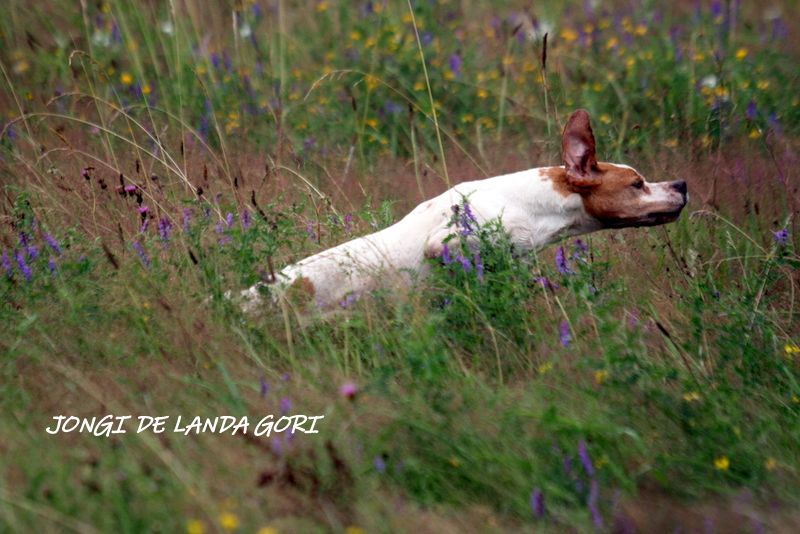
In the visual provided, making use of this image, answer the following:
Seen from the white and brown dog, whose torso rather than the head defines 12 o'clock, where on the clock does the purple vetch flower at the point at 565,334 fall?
The purple vetch flower is roughly at 3 o'clock from the white and brown dog.

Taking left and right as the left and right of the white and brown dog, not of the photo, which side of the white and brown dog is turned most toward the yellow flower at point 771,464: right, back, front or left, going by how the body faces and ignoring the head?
right

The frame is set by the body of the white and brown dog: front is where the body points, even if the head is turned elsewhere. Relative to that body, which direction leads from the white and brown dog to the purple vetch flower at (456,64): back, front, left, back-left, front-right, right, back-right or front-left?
left

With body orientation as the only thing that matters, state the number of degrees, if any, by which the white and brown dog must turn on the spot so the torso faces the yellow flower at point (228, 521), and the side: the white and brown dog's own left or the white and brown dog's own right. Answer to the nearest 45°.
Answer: approximately 135° to the white and brown dog's own right

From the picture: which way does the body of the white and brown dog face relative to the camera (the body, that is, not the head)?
to the viewer's right

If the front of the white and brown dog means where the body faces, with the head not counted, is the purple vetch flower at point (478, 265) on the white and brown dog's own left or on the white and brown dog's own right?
on the white and brown dog's own right

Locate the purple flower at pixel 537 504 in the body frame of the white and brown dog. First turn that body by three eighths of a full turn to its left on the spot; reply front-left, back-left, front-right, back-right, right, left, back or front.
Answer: back-left

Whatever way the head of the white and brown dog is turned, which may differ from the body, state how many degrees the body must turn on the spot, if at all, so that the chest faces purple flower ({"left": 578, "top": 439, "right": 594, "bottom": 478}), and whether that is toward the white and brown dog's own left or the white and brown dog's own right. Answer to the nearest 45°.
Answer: approximately 90° to the white and brown dog's own right

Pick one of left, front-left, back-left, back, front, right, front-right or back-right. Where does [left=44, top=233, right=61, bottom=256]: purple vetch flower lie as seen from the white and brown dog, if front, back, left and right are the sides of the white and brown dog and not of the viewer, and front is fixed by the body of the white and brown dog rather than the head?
back

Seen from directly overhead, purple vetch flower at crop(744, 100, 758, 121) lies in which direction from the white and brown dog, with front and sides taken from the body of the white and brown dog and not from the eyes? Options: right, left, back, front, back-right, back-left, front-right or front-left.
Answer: front-left

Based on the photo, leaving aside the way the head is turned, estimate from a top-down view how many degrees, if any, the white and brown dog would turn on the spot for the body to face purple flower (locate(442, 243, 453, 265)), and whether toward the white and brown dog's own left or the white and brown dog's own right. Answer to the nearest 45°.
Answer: approximately 135° to the white and brown dog's own right

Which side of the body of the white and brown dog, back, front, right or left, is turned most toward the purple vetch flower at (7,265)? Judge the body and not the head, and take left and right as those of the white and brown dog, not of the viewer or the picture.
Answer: back

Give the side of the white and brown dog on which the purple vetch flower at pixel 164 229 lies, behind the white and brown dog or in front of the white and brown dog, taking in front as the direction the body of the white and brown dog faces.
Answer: behind

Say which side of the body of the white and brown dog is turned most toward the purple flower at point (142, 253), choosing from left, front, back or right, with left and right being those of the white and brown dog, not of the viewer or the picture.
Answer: back

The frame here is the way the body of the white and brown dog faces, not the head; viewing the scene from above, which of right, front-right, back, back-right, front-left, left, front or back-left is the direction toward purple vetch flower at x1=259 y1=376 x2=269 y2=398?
back-right
